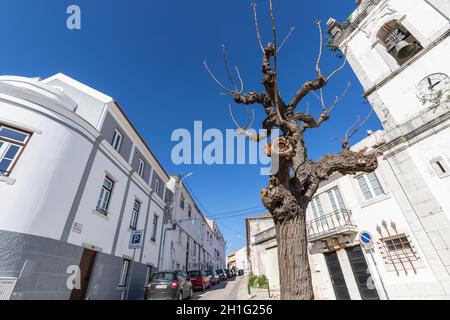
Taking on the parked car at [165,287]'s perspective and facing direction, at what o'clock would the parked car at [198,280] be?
the parked car at [198,280] is roughly at 11 o'clock from the parked car at [165,287].

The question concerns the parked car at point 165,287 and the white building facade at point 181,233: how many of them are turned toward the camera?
0

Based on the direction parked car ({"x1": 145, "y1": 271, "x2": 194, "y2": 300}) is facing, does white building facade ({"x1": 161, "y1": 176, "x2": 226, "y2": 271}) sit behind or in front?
in front

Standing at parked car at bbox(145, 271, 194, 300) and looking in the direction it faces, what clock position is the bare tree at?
The bare tree is roughly at 4 o'clock from the parked car.

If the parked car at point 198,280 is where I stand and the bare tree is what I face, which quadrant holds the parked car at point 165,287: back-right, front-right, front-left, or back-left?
front-right

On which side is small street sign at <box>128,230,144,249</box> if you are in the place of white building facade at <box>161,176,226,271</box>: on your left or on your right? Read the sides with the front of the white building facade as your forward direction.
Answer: on your right

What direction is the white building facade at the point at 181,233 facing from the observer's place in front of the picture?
facing to the right of the viewer

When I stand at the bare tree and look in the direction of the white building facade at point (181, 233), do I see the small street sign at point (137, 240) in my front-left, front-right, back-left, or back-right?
front-left

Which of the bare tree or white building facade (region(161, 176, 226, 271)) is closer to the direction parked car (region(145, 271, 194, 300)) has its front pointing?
the white building facade

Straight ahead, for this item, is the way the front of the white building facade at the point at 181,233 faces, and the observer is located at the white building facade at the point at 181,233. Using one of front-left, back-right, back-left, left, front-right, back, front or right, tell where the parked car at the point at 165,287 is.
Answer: right

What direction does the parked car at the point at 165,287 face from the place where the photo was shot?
facing away from the viewer and to the right of the viewer

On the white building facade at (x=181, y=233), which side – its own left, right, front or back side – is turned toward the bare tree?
right
